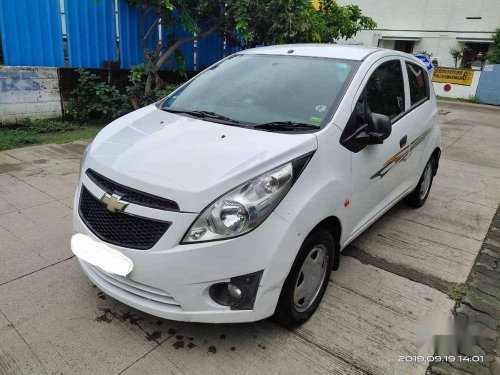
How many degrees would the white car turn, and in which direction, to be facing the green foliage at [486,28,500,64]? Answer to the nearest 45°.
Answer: approximately 180°

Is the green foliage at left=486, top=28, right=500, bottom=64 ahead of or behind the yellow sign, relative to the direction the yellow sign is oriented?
behind

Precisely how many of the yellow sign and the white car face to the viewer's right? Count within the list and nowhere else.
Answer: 0

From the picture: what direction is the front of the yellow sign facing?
toward the camera

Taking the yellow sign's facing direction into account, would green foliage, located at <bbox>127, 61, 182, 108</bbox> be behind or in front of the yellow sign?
in front

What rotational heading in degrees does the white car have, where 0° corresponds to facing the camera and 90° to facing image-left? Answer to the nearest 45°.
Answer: approximately 45°

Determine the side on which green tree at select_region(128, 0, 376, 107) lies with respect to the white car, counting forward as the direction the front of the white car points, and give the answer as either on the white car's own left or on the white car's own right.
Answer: on the white car's own right

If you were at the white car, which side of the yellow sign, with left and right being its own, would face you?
front
